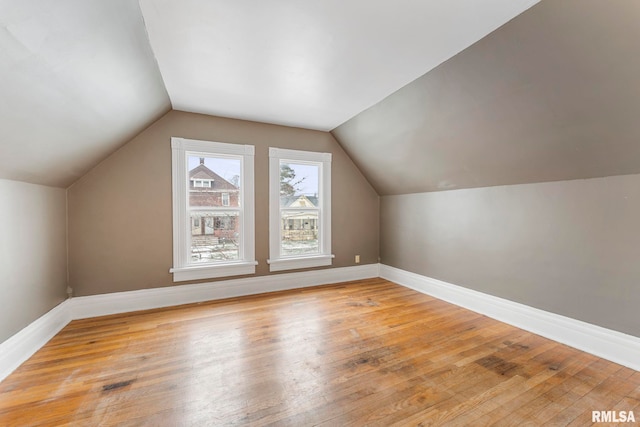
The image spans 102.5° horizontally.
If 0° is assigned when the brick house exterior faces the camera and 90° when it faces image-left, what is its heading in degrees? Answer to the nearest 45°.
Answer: approximately 0°

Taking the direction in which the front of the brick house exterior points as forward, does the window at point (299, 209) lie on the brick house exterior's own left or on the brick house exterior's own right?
on the brick house exterior's own left
